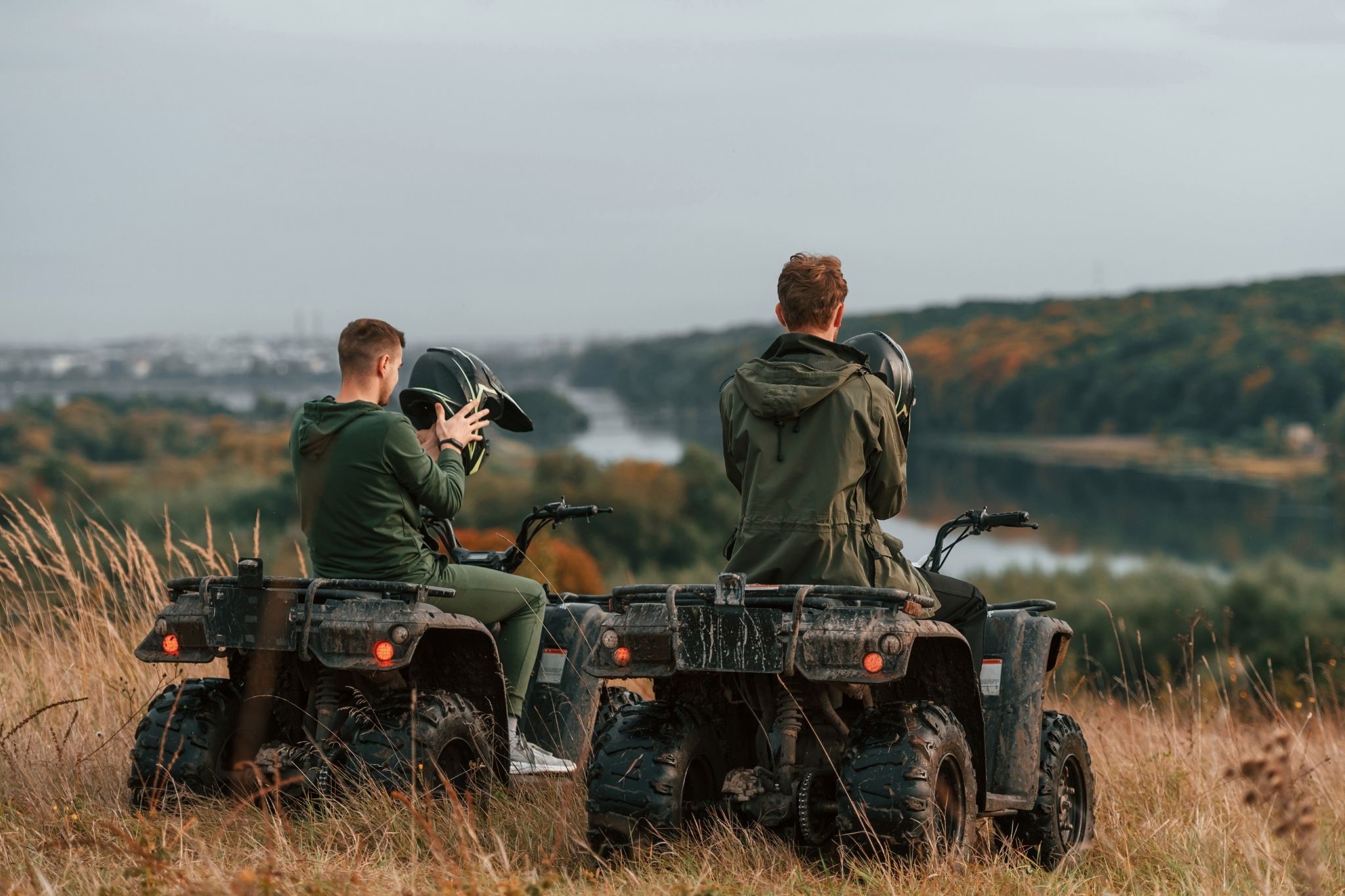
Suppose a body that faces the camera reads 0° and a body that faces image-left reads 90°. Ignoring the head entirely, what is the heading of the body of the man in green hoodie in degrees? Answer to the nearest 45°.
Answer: approximately 225°

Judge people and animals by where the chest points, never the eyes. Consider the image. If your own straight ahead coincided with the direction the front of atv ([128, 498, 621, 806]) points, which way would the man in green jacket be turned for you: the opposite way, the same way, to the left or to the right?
the same way

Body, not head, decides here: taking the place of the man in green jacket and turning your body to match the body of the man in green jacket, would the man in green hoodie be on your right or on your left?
on your left

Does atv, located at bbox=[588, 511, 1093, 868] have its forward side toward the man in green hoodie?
no

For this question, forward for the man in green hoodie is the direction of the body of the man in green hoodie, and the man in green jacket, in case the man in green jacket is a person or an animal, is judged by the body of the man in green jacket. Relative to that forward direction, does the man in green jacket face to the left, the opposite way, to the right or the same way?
the same way

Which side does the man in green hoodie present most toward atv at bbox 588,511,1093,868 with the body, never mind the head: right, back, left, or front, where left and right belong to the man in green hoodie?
right

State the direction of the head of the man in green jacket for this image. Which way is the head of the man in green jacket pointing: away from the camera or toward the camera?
away from the camera

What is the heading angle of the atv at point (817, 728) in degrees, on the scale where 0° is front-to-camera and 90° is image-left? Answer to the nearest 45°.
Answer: approximately 225°

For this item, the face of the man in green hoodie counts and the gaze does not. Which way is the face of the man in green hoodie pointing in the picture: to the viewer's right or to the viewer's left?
to the viewer's right

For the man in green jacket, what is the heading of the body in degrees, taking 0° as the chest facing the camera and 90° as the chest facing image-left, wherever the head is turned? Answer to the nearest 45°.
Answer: approximately 225°
